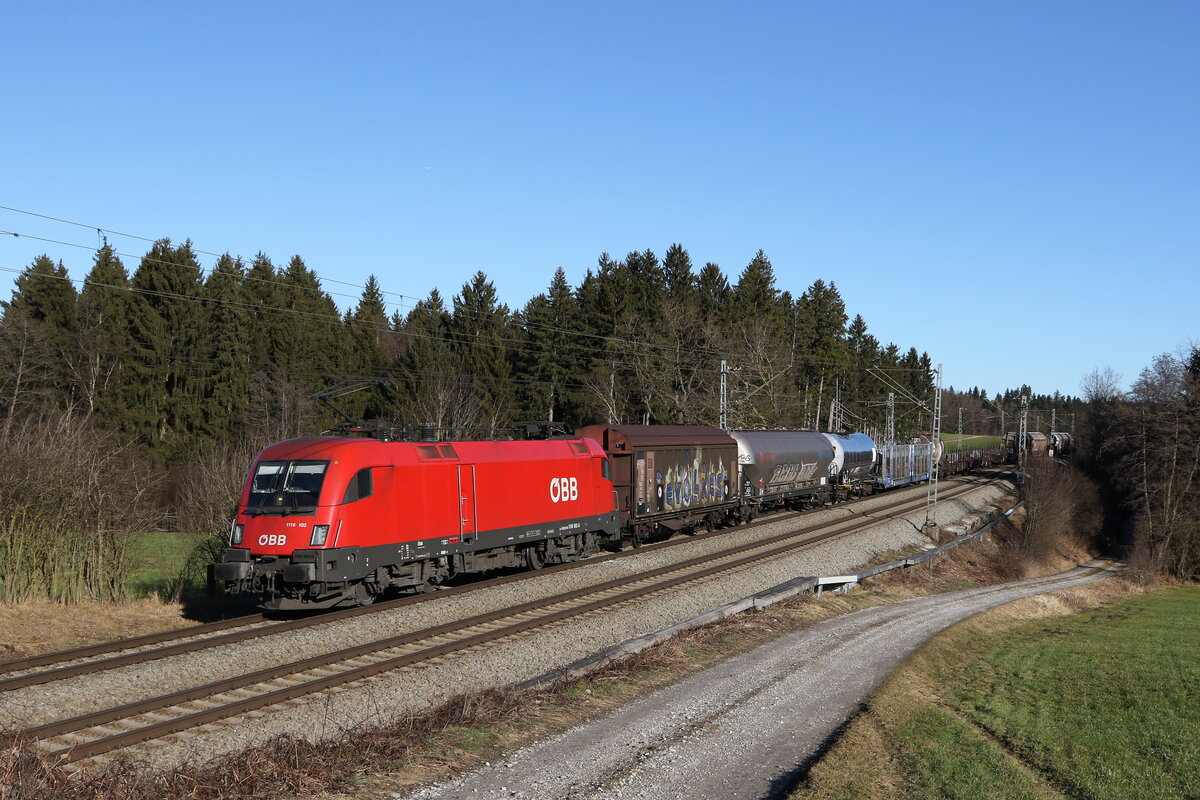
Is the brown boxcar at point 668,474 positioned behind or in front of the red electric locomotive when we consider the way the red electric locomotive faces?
behind

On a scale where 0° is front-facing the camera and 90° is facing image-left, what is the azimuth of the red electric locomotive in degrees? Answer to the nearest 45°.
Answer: approximately 45°

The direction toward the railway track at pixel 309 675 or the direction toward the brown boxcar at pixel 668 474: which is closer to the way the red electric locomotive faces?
the railway track
